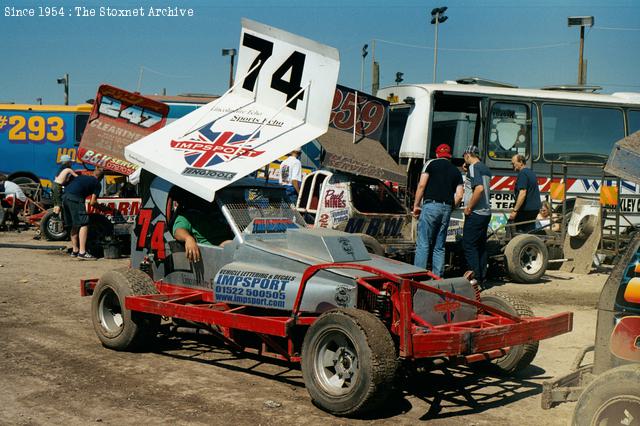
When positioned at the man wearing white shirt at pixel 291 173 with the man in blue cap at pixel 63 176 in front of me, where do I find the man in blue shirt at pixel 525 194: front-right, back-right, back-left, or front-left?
back-left

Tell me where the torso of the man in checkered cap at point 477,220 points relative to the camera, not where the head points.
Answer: to the viewer's left

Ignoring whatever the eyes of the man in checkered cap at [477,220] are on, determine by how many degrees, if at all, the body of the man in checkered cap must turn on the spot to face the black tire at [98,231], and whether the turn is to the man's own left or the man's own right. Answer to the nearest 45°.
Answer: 0° — they already face it

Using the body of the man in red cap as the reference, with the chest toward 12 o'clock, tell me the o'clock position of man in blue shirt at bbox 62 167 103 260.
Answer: The man in blue shirt is roughly at 10 o'clock from the man in red cap.

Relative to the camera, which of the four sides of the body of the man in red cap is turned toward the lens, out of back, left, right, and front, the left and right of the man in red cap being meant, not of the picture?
back
